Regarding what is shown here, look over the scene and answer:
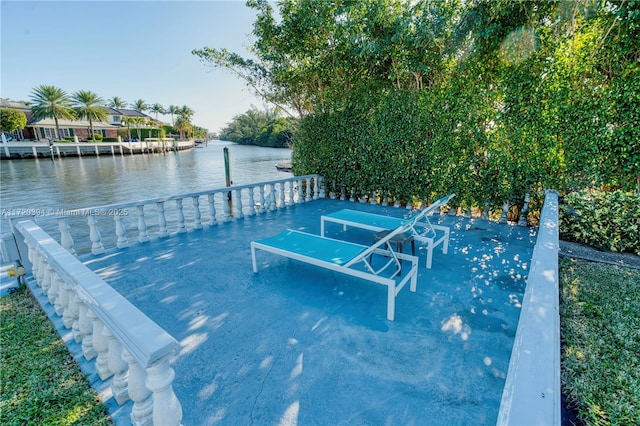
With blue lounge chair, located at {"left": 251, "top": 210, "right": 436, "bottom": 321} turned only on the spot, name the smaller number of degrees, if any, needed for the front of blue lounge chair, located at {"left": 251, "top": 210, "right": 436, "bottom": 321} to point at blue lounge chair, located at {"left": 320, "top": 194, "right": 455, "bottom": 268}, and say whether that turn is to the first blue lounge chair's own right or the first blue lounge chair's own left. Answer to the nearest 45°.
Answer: approximately 90° to the first blue lounge chair's own right

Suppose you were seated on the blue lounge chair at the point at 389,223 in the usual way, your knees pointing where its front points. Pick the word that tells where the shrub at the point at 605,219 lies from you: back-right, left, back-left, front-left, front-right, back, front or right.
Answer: back-right

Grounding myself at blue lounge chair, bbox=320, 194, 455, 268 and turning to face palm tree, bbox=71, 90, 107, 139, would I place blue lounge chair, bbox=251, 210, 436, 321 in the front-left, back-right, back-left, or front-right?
back-left

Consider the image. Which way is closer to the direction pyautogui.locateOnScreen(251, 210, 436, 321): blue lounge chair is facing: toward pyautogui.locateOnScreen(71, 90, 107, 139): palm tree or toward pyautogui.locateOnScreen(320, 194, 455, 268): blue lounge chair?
the palm tree

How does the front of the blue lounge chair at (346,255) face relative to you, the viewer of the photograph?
facing away from the viewer and to the left of the viewer

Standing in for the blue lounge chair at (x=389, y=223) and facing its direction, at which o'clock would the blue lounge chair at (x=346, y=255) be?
the blue lounge chair at (x=346, y=255) is roughly at 8 o'clock from the blue lounge chair at (x=389, y=223).

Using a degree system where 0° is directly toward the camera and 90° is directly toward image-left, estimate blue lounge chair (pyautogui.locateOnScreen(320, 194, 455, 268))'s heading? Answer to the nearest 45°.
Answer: approximately 135°

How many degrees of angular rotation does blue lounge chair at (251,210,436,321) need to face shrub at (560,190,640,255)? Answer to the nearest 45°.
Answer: approximately 135° to its right

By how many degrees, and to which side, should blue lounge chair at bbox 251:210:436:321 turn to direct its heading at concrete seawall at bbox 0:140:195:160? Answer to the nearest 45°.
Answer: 0° — it already faces it
